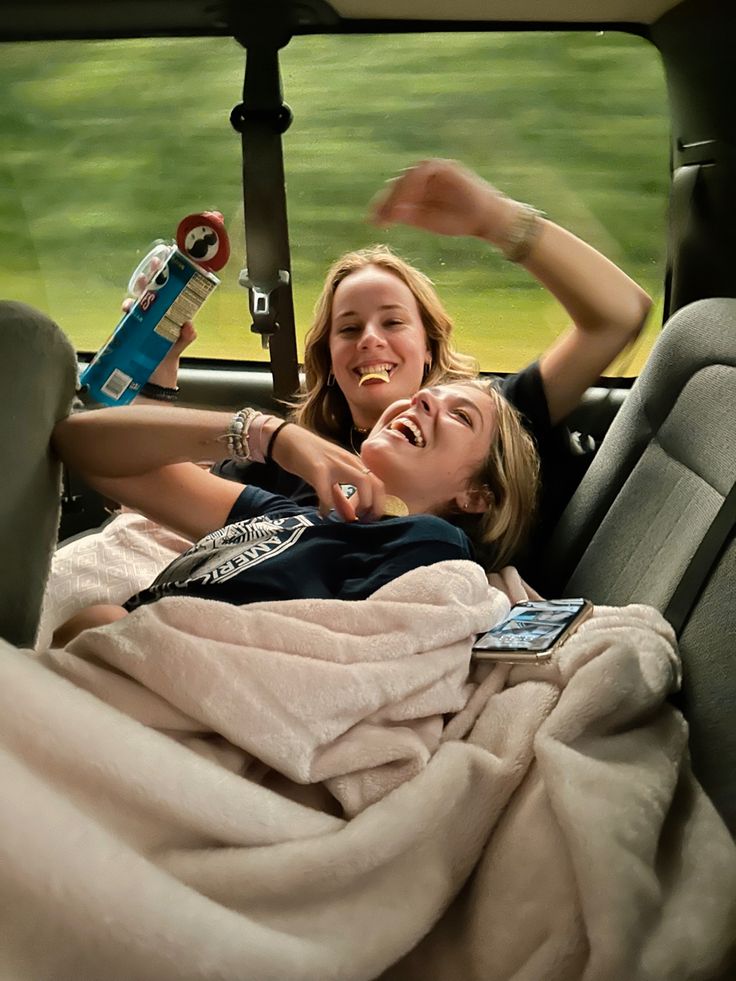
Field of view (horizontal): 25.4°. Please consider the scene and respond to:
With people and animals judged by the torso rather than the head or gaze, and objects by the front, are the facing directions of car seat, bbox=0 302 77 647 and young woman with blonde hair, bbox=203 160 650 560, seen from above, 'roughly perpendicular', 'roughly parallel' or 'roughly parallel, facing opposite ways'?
roughly perpendicular

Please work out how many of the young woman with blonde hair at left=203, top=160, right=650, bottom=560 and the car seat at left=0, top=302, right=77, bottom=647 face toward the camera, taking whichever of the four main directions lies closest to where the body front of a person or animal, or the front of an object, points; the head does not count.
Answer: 1

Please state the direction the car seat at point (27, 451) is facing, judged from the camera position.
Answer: facing to the left of the viewer

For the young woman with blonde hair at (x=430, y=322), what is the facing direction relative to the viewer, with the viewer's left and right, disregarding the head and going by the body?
facing the viewer
